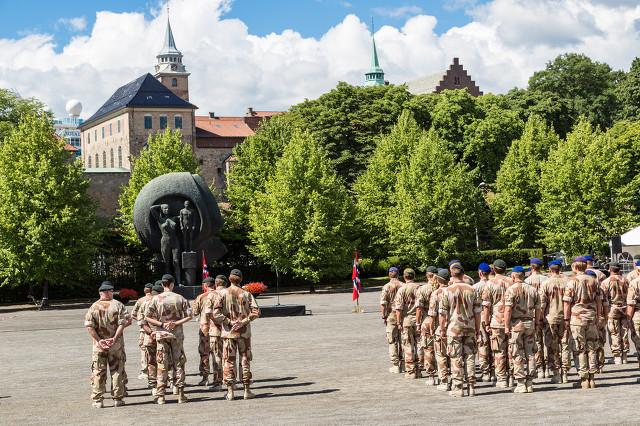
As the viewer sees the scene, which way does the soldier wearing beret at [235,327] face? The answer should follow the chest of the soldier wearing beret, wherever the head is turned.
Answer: away from the camera

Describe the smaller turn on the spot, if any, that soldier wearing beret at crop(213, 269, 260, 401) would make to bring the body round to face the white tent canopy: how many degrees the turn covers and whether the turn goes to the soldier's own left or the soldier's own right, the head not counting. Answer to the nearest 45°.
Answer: approximately 45° to the soldier's own right

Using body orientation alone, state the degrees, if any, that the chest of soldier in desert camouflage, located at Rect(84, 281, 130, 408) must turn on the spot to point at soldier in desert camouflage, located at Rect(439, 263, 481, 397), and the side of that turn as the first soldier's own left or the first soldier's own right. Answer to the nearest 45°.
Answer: approximately 90° to the first soldier's own right

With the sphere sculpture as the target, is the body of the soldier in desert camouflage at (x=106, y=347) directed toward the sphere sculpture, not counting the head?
yes

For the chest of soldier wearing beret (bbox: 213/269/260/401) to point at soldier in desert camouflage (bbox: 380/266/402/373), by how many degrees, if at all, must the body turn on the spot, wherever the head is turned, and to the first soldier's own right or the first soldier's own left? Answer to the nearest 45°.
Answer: approximately 45° to the first soldier's own right

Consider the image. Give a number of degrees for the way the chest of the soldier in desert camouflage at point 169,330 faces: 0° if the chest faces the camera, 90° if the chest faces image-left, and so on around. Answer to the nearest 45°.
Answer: approximately 180°

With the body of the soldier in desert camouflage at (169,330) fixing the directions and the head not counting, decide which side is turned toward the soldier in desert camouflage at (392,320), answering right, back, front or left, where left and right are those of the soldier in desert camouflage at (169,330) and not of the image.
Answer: right

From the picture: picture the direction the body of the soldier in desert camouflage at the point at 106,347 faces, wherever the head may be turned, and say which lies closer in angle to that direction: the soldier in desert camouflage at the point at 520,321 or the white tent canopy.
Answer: the white tent canopy

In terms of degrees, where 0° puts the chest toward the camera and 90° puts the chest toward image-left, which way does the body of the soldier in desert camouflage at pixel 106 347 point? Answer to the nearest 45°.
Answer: approximately 180°
